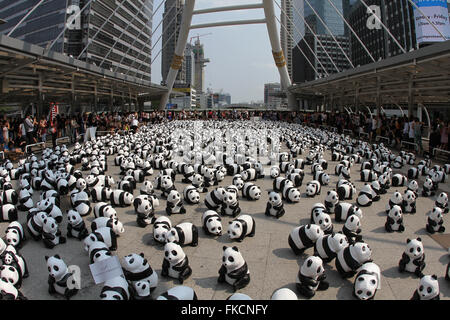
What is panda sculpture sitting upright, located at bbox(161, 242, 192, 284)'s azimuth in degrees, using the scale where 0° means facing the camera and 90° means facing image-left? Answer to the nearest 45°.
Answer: approximately 45°

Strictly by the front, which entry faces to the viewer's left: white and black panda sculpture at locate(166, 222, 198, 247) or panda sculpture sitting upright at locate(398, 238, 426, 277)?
the white and black panda sculpture

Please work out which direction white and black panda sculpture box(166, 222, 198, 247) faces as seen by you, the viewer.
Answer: facing to the left of the viewer

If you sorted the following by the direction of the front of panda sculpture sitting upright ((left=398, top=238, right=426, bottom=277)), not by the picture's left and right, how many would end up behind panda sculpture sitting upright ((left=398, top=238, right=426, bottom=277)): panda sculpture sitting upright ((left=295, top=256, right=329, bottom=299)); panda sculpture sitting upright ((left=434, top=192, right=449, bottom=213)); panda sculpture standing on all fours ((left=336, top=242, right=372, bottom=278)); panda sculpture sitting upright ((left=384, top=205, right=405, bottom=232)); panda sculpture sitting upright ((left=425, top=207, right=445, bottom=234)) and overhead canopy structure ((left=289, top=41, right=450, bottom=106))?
4

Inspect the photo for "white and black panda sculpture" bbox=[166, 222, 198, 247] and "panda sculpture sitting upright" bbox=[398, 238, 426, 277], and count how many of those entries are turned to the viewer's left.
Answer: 1

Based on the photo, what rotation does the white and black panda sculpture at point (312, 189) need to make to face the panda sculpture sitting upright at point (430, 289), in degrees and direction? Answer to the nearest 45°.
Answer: approximately 45° to its left

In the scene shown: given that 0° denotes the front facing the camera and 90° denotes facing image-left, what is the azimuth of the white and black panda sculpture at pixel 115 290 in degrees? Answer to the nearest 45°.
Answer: approximately 45°

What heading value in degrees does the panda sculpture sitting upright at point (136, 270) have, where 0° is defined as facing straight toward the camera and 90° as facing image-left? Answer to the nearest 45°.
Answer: approximately 45°
